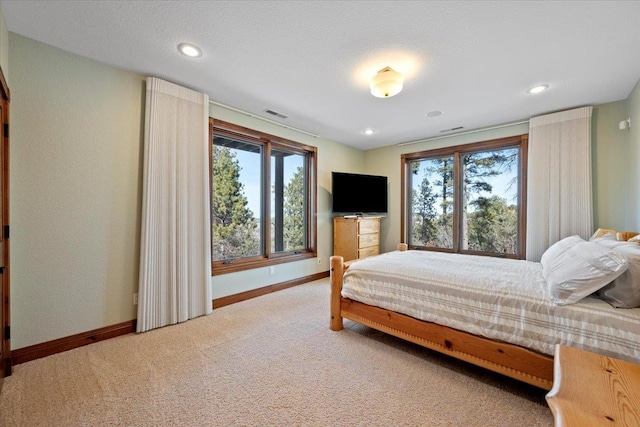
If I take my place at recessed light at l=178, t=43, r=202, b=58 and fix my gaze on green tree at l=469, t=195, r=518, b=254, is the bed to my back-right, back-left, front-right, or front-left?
front-right

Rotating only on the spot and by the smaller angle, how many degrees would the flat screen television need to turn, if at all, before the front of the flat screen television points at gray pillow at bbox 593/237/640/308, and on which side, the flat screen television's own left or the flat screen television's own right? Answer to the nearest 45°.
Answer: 0° — it already faces it

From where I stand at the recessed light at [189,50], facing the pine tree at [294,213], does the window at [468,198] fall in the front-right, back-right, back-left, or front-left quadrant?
front-right

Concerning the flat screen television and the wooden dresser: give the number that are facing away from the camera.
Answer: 0

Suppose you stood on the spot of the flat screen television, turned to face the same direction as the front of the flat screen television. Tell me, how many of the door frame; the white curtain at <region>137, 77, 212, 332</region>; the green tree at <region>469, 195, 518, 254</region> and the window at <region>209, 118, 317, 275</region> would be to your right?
3

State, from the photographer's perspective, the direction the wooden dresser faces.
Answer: facing the viewer and to the right of the viewer

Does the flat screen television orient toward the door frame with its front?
no

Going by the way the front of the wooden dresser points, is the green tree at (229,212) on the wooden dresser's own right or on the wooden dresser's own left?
on the wooden dresser's own right

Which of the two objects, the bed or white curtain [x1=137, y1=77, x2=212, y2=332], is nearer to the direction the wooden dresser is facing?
the bed

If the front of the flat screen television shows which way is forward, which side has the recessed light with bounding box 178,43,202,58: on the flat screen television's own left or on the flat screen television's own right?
on the flat screen television's own right

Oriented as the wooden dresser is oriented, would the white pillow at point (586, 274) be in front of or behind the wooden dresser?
in front

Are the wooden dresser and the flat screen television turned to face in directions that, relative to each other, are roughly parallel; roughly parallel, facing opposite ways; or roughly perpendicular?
roughly parallel

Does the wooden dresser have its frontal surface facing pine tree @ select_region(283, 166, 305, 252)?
no

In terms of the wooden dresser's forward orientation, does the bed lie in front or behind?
in front
